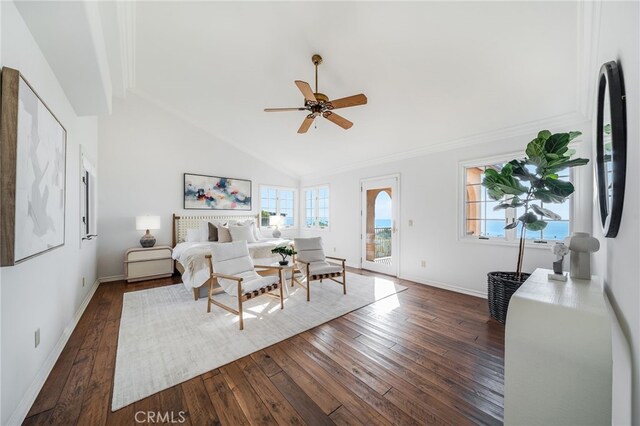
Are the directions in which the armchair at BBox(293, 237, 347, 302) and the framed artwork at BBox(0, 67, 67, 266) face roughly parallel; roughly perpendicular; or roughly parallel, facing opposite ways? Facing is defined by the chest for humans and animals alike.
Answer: roughly perpendicular

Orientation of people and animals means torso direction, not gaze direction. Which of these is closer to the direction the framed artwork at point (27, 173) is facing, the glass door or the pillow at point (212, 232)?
the glass door

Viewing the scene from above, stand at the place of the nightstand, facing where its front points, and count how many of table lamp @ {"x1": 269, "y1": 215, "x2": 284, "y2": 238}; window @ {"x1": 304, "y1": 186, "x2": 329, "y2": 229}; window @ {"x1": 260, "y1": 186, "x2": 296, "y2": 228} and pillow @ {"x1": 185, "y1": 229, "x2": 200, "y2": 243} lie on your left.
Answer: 4

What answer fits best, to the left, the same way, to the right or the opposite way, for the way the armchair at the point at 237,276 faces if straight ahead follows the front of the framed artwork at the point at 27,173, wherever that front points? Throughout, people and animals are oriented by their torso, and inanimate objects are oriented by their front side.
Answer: to the right

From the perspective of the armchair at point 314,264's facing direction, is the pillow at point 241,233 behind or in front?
behind

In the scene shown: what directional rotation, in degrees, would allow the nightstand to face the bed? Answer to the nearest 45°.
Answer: approximately 45° to its left

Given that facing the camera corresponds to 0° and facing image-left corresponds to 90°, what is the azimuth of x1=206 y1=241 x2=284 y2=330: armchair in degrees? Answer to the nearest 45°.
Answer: approximately 315°

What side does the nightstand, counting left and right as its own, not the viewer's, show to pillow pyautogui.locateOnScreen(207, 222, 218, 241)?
left

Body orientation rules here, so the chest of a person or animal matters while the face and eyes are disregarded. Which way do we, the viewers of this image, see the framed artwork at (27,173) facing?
facing to the right of the viewer

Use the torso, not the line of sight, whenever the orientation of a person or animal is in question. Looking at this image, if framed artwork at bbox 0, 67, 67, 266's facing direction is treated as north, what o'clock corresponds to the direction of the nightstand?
The nightstand is roughly at 10 o'clock from the framed artwork.
